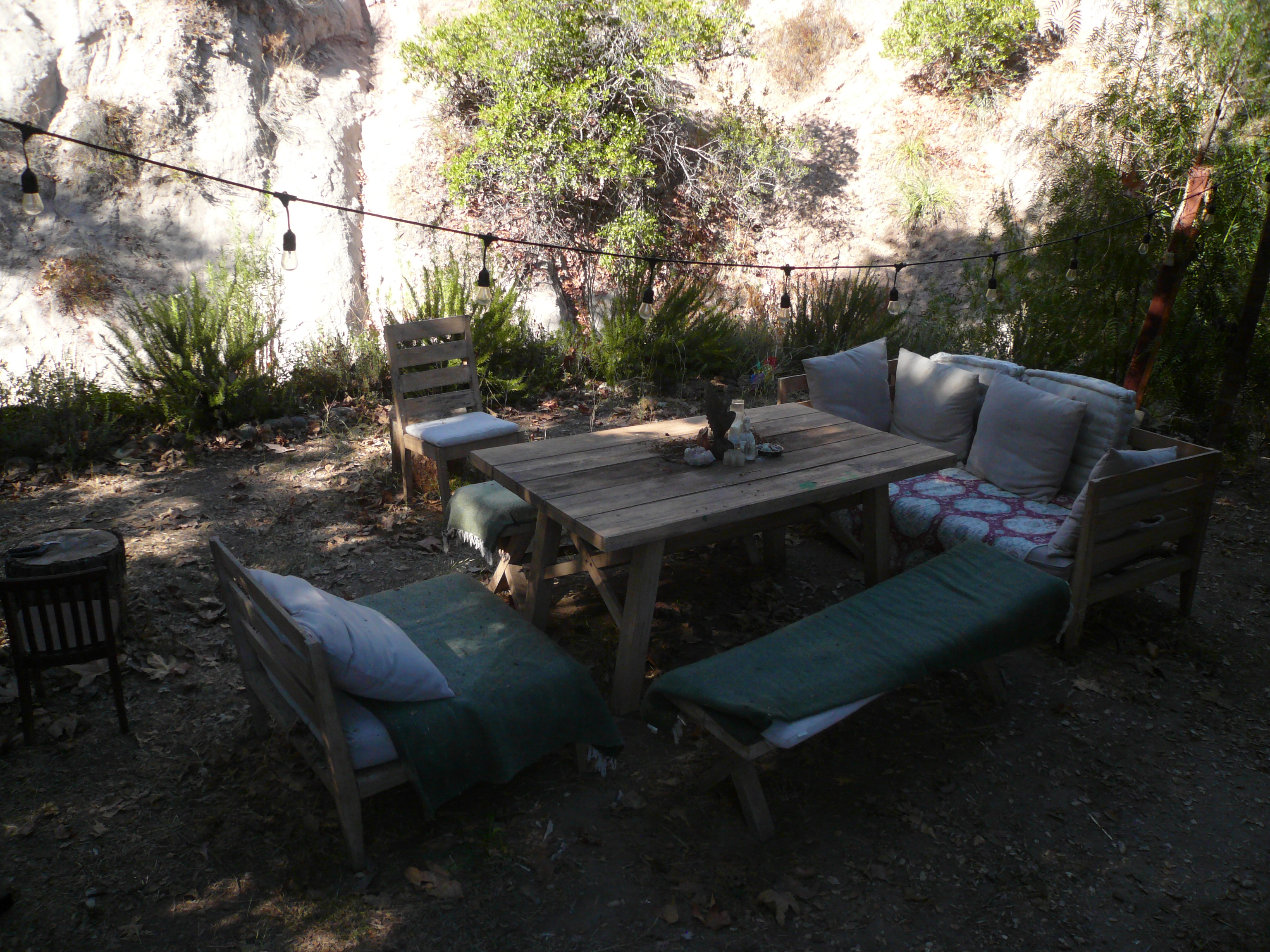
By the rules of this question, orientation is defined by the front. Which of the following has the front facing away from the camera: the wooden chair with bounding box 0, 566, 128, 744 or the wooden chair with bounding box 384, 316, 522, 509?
the wooden chair with bounding box 0, 566, 128, 744

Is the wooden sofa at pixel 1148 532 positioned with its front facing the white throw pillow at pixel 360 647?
yes

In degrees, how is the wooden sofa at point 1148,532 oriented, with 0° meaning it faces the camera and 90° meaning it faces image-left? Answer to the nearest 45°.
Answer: approximately 45°

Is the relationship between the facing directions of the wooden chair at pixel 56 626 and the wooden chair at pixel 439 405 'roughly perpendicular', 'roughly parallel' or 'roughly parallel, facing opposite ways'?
roughly parallel, facing opposite ways

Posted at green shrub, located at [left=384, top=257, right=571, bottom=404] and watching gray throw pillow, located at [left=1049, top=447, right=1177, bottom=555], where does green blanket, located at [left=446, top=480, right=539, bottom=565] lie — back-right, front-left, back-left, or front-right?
front-right

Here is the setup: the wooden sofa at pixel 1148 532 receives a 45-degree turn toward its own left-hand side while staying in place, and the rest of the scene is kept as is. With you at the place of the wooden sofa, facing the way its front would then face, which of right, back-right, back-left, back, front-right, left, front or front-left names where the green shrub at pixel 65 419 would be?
right

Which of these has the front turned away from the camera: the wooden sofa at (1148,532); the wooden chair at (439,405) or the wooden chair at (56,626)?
the wooden chair at (56,626)

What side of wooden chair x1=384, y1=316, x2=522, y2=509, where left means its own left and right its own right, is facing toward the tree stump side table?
right

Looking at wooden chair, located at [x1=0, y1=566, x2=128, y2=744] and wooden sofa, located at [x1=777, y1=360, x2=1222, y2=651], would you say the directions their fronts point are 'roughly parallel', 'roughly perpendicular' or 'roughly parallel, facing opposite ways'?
roughly perpendicular

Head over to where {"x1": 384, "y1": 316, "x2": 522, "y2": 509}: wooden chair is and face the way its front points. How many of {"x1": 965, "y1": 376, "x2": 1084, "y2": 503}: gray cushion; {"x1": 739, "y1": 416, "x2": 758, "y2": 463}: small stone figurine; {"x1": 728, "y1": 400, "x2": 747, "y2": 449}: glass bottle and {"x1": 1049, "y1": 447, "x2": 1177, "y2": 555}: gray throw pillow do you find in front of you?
4

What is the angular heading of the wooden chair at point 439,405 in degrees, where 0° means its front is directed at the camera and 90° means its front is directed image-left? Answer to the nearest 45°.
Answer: approximately 315°

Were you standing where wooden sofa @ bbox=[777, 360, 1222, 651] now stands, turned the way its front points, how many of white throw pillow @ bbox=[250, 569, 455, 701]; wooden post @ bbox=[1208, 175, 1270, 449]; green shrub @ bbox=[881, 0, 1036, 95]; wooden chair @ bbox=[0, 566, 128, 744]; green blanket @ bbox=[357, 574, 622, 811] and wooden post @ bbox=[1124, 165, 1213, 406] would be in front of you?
3

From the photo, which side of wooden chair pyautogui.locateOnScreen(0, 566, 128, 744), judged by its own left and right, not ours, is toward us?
back

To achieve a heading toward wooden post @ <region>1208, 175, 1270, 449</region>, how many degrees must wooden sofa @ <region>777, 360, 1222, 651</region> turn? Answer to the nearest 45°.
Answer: approximately 135° to its right

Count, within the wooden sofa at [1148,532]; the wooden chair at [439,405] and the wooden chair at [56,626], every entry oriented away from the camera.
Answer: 1

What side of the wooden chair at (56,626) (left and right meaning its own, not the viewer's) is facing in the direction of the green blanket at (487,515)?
right

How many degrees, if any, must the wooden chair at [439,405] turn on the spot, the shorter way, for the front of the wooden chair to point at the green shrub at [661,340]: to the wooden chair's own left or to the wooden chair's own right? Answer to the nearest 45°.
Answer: approximately 90° to the wooden chair's own left

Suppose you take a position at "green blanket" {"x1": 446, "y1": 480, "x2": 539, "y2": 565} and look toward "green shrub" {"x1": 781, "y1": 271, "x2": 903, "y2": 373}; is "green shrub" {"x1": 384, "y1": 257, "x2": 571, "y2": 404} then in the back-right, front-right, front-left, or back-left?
front-left

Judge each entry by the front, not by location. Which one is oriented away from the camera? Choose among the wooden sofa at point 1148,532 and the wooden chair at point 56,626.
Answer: the wooden chair
